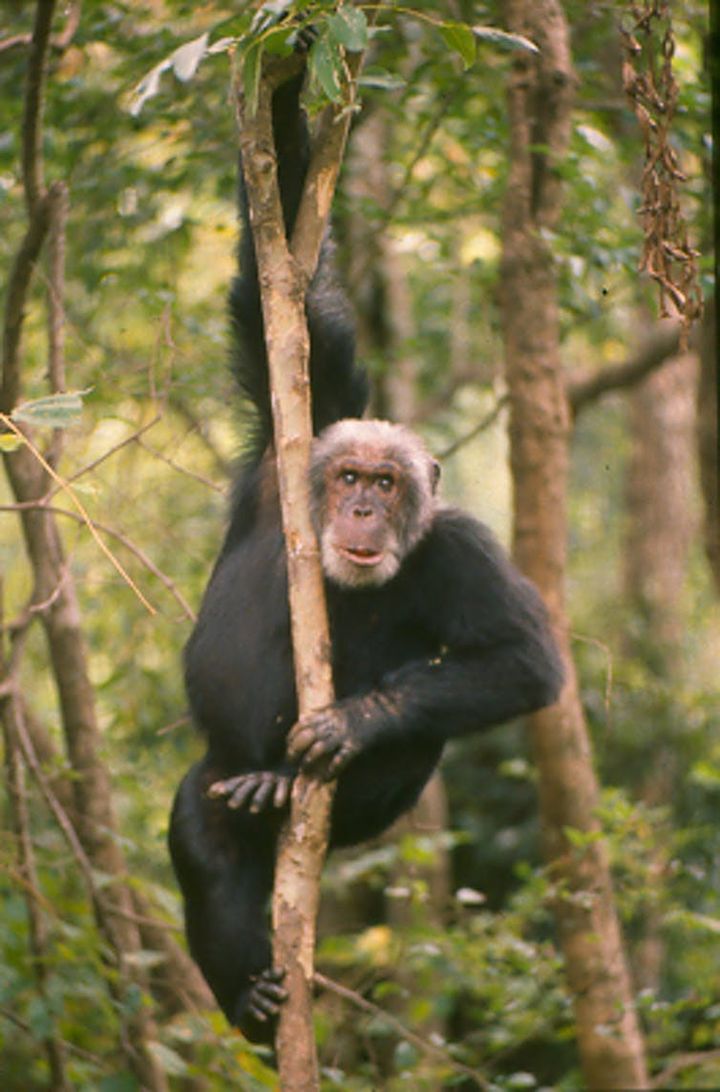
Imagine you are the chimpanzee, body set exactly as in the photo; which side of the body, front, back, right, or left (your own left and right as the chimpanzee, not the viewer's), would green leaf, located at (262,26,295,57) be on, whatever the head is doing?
front

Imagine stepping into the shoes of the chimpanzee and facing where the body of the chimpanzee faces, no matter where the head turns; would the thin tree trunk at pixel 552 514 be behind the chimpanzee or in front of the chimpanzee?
behind

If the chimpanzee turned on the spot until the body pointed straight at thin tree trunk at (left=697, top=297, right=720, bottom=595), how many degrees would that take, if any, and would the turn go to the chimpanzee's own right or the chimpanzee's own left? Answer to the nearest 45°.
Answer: approximately 135° to the chimpanzee's own left

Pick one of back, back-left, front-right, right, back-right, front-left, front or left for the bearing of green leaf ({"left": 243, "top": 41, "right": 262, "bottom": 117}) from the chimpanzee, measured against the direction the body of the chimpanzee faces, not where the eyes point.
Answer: front

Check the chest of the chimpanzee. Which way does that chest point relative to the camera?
toward the camera
